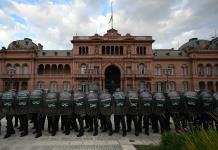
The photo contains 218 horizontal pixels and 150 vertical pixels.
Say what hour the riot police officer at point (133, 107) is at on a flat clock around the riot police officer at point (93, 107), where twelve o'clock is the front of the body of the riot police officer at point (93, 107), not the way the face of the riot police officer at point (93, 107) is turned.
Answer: the riot police officer at point (133, 107) is roughly at 9 o'clock from the riot police officer at point (93, 107).

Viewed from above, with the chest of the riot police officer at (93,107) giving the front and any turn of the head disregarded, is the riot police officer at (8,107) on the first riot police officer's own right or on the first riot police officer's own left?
on the first riot police officer's own right

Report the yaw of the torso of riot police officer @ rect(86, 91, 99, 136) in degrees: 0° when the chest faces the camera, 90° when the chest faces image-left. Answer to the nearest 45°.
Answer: approximately 0°

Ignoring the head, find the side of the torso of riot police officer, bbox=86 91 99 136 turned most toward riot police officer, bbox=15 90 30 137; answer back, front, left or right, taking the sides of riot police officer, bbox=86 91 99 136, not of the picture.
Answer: right

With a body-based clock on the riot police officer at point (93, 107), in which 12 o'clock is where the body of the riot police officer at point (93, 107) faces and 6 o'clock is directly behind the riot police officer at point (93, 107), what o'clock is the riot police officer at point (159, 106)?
the riot police officer at point (159, 106) is roughly at 9 o'clock from the riot police officer at point (93, 107).

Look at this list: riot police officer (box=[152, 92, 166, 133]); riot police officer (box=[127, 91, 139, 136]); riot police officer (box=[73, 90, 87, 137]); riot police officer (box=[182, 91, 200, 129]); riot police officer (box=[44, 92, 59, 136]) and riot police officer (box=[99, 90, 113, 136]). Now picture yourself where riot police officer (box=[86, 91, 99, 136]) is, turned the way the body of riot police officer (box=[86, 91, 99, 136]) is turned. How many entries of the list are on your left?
4

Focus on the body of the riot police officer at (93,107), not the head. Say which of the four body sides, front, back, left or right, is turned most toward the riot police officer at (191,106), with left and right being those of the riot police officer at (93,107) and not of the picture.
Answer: left

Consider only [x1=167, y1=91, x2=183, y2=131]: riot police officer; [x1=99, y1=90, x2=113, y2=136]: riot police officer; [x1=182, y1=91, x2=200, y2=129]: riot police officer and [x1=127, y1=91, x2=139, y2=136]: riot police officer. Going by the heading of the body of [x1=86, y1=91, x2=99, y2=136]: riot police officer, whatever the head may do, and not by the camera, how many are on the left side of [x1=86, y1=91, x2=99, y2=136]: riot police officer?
4

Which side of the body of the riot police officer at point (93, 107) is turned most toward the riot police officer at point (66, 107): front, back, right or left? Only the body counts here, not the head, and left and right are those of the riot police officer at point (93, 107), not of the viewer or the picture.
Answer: right

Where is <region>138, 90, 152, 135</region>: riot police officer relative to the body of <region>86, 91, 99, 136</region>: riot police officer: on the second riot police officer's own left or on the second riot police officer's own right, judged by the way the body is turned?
on the second riot police officer's own left
